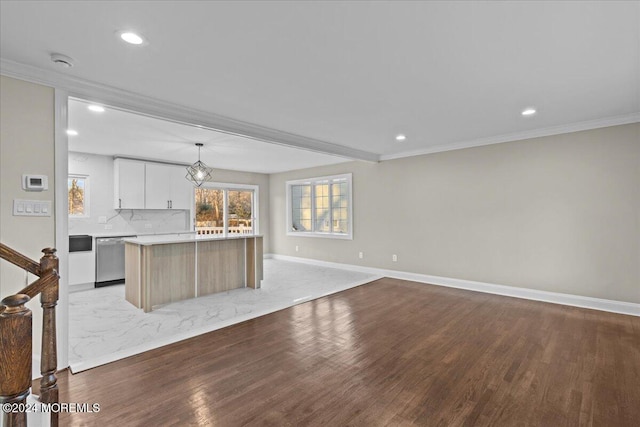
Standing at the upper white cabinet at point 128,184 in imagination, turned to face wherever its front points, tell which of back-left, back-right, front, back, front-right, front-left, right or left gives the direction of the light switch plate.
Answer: front

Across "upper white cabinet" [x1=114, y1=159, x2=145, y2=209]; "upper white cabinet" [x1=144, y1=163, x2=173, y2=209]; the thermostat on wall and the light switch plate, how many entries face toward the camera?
4

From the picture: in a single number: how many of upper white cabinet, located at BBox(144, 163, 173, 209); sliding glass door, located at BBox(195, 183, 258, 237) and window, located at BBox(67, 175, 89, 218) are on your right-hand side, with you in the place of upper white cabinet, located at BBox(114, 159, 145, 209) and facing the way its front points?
1

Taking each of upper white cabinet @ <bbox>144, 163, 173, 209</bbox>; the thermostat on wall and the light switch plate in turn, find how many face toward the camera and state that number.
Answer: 3

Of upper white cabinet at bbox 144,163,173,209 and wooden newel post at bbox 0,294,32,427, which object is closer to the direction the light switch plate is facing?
the wooden newel post

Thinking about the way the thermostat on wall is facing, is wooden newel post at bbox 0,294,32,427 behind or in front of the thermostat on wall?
in front

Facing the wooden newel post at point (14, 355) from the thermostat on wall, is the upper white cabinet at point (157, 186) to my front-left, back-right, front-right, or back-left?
back-left

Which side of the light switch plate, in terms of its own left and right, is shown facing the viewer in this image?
front

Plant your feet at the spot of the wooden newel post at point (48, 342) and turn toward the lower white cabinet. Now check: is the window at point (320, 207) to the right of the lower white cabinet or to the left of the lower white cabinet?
right

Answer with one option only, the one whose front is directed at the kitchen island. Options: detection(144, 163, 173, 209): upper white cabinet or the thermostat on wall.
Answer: the upper white cabinet

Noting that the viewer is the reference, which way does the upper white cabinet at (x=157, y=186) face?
facing the viewer

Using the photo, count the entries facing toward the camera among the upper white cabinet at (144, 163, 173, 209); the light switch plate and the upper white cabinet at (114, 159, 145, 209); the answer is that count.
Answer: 3

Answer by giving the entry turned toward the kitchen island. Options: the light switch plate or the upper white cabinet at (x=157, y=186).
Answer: the upper white cabinet

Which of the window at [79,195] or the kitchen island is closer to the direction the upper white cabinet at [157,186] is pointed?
the kitchen island

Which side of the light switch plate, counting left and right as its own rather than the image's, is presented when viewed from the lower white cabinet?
back

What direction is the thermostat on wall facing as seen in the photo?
toward the camera

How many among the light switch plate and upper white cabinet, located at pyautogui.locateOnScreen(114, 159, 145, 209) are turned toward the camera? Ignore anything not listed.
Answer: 2

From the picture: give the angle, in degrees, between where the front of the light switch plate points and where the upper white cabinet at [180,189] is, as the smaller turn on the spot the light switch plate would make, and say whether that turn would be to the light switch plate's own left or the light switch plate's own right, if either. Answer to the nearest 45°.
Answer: approximately 135° to the light switch plate's own left

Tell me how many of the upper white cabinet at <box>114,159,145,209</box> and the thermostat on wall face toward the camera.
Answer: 2
